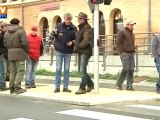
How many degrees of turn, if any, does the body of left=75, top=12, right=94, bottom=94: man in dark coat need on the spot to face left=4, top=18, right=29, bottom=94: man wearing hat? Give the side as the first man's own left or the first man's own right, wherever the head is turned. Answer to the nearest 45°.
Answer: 0° — they already face them

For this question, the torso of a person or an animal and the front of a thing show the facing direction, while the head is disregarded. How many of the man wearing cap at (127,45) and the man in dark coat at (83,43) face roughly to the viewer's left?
1

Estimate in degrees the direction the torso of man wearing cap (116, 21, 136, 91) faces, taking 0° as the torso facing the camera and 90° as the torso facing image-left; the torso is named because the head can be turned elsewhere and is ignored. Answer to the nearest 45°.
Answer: approximately 315°

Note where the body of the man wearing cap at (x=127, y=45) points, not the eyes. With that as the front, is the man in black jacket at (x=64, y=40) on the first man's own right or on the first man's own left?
on the first man's own right

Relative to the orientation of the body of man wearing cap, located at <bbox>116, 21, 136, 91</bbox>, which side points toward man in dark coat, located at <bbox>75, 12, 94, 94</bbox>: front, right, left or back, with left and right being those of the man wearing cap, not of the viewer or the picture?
right

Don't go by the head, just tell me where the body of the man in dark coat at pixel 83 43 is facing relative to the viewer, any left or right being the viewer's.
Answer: facing to the left of the viewer

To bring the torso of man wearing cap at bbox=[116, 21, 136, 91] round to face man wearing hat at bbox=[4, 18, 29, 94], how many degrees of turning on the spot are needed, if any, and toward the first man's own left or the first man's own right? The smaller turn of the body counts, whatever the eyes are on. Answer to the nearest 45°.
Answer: approximately 135° to the first man's own right

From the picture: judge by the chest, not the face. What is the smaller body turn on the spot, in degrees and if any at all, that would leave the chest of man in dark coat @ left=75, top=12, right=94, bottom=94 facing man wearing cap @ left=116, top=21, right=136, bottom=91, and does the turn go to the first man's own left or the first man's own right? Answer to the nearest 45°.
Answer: approximately 135° to the first man's own right
